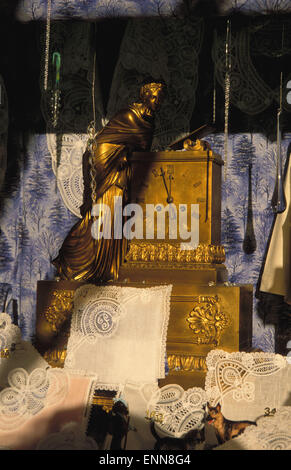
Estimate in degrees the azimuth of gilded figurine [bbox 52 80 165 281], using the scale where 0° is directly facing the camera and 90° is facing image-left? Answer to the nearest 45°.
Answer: approximately 315°

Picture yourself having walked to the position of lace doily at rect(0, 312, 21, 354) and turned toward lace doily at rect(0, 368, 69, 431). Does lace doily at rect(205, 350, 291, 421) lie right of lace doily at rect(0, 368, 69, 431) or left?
left

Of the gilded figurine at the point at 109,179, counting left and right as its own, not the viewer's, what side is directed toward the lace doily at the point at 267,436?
front

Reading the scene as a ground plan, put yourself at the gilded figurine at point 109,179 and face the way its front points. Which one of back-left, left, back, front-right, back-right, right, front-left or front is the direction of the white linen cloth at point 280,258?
front-left

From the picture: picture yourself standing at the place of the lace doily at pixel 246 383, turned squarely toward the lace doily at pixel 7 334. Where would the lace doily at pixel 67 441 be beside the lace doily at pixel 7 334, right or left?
left

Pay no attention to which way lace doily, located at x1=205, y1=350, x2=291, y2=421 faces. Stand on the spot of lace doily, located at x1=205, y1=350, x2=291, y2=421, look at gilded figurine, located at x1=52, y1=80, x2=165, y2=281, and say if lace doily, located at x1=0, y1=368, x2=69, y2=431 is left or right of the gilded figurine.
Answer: left
